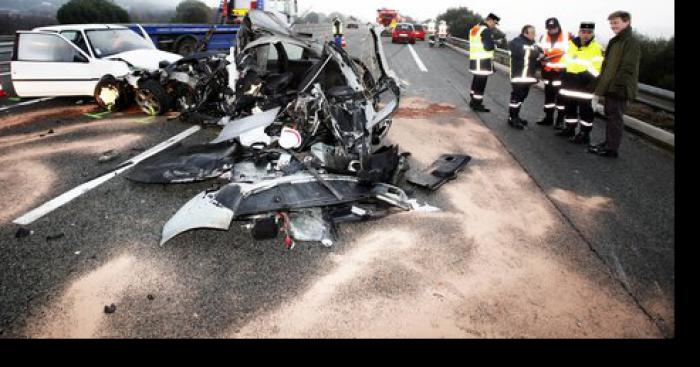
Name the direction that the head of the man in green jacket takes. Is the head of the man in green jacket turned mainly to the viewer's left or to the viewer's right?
to the viewer's left

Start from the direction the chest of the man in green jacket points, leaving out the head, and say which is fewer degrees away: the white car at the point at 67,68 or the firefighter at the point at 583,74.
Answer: the white car

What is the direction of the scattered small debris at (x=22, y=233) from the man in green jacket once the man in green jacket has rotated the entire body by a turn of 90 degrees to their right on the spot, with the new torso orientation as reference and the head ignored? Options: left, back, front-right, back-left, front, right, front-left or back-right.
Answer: back-left

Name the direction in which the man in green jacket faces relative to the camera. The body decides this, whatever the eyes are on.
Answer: to the viewer's left
